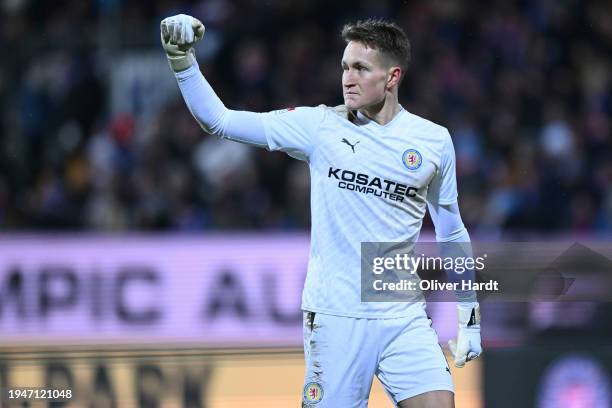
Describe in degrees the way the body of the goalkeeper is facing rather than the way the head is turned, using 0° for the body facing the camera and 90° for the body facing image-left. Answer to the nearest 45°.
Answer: approximately 0°

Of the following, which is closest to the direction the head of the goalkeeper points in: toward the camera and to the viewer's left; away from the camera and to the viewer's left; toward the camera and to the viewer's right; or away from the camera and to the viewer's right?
toward the camera and to the viewer's left
